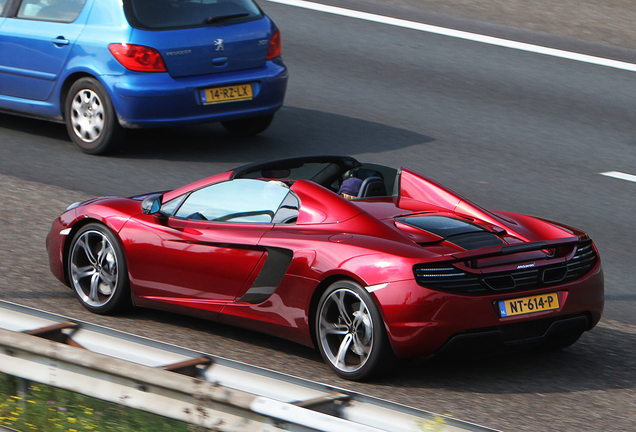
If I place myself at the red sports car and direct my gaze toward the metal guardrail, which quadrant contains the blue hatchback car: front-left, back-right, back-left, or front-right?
back-right

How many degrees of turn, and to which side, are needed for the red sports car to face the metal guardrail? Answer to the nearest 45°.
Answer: approximately 135° to its left

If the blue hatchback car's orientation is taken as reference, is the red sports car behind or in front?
behind

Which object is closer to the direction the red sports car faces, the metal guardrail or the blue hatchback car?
the blue hatchback car

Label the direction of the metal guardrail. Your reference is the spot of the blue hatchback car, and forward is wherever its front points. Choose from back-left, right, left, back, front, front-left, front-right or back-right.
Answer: back-left

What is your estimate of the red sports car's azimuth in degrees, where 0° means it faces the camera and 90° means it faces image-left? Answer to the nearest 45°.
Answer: approximately 135°

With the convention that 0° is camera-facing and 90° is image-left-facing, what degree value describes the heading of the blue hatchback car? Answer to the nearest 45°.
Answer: approximately 135°
